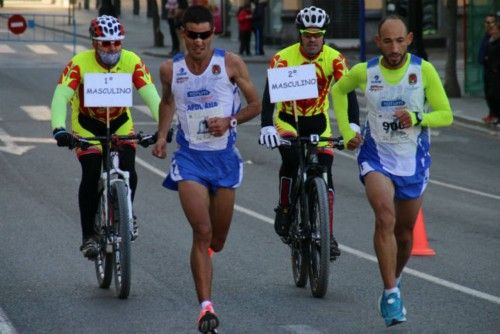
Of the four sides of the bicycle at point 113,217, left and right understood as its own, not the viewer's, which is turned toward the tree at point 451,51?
back

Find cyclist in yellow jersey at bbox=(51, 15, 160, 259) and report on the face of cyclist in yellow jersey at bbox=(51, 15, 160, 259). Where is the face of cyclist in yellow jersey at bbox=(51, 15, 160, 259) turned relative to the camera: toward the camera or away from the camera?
toward the camera

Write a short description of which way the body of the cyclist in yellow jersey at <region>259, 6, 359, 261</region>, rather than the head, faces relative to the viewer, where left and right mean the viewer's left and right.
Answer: facing the viewer

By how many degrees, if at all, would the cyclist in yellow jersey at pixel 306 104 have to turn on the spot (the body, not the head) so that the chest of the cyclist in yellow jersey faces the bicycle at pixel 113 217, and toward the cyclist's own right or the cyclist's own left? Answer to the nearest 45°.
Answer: approximately 45° to the cyclist's own right

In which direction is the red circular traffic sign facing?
toward the camera

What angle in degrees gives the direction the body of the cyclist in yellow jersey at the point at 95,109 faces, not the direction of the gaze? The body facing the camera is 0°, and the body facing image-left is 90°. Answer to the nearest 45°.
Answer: approximately 0°

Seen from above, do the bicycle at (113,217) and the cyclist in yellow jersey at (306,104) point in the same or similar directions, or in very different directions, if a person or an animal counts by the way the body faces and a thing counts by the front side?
same or similar directions

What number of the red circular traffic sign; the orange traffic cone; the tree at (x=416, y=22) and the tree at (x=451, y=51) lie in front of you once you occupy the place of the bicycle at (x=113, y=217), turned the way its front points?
0

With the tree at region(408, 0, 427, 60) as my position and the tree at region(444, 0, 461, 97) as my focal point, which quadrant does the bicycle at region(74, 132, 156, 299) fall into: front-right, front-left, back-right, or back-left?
front-right

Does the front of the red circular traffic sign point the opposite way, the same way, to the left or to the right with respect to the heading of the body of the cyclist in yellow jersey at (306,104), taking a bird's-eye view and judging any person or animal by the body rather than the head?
the same way

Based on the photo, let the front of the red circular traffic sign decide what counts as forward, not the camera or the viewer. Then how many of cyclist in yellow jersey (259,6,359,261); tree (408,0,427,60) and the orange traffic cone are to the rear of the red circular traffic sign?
0

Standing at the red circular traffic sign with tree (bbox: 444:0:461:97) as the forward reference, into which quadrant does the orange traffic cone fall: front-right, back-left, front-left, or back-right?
front-right

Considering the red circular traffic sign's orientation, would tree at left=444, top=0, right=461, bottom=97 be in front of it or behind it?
in front

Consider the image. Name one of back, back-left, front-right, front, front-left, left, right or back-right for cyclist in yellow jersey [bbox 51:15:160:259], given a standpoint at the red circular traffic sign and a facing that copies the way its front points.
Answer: front

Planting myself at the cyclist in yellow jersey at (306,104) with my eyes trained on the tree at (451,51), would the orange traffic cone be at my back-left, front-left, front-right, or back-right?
front-right

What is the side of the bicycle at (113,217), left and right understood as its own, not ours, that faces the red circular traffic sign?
back

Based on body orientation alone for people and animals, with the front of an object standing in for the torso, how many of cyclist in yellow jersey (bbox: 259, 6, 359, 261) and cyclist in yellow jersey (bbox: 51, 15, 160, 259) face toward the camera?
2

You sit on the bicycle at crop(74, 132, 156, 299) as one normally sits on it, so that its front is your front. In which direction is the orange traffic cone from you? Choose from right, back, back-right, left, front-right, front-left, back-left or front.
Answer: back-left
